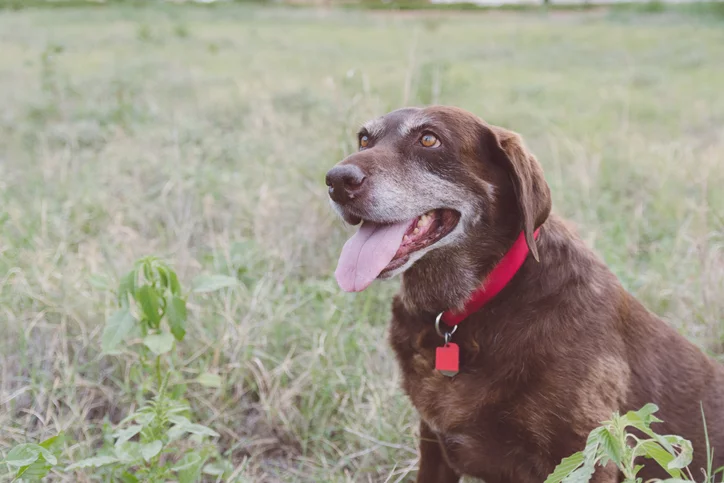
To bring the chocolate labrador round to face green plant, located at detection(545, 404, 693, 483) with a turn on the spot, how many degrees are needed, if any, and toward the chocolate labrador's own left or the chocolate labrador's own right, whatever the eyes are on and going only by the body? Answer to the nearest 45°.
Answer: approximately 45° to the chocolate labrador's own left

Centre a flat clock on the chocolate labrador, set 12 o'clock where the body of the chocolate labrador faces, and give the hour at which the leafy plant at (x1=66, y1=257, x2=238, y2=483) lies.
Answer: The leafy plant is roughly at 1 o'clock from the chocolate labrador.

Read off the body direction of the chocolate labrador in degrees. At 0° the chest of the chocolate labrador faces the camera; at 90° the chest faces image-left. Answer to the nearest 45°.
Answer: approximately 45°
